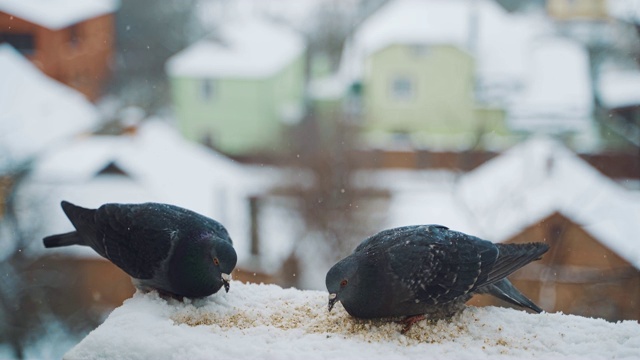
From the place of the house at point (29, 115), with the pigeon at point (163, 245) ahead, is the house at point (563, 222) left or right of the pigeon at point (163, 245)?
left

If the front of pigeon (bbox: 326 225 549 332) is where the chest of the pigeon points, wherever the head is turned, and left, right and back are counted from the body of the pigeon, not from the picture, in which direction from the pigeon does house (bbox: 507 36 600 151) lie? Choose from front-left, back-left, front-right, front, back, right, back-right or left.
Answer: right

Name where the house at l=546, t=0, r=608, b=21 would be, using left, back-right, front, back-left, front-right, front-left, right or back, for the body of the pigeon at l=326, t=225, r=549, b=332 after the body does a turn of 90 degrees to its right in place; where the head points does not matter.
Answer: front

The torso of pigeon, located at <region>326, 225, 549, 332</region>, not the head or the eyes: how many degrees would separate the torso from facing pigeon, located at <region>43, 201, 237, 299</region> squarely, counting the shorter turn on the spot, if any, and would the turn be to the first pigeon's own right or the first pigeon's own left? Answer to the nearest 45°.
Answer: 0° — it already faces it

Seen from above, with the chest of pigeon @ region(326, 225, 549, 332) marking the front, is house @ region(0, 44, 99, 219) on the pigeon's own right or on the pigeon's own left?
on the pigeon's own right

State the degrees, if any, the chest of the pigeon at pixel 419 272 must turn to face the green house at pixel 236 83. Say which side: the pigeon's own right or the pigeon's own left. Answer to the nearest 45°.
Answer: approximately 90° to the pigeon's own right

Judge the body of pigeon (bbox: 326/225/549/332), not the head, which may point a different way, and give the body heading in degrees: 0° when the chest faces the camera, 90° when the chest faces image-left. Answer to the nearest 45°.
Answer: approximately 90°

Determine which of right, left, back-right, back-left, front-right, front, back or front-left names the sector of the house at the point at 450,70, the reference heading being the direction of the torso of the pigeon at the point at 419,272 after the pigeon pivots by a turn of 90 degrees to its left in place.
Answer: back

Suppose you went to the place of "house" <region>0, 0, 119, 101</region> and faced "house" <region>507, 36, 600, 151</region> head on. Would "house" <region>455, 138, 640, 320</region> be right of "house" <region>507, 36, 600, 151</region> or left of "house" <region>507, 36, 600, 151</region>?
right
